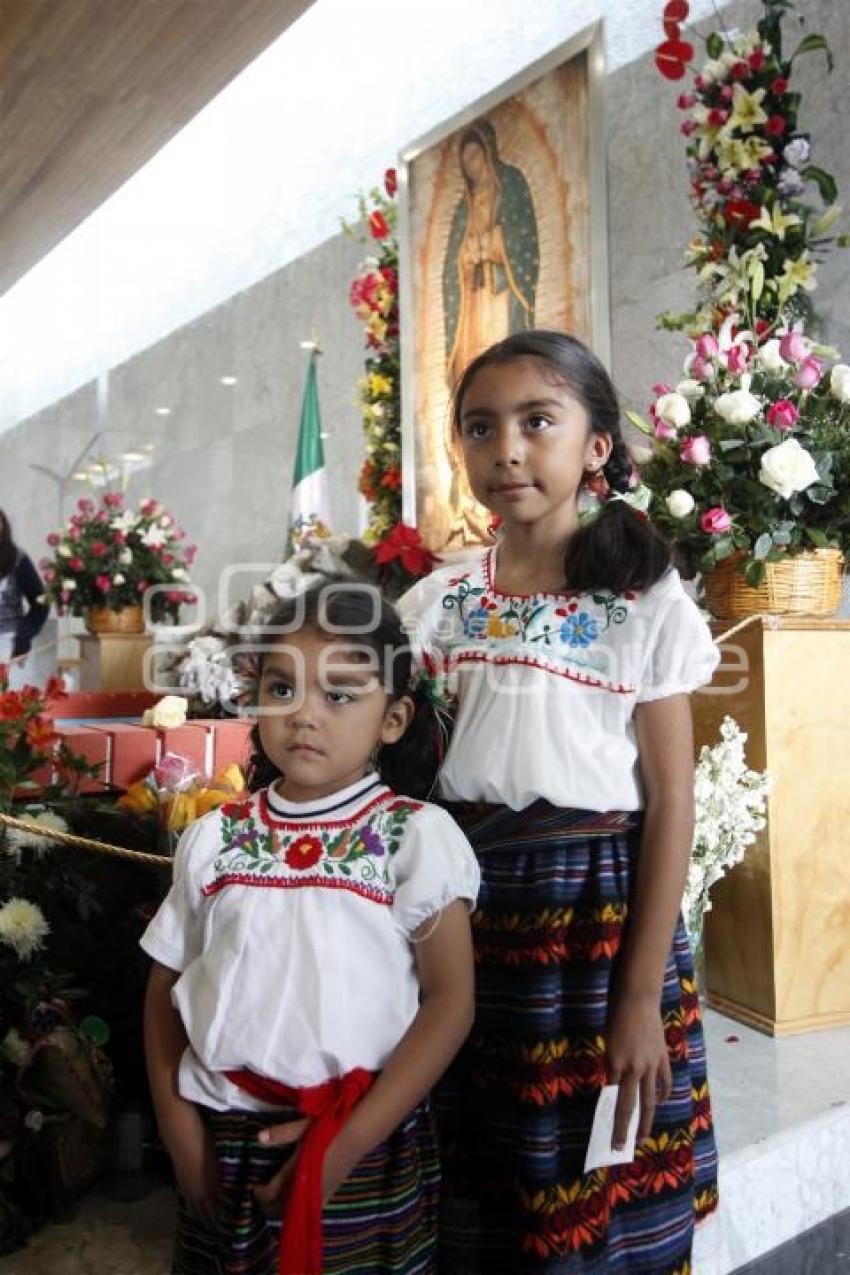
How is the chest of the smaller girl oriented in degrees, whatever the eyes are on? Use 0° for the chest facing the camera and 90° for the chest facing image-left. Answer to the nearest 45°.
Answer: approximately 45°

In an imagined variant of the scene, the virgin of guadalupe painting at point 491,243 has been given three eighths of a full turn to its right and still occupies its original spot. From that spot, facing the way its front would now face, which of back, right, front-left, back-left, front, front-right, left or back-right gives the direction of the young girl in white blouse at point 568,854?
back

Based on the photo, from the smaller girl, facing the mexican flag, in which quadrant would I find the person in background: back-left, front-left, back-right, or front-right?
front-left

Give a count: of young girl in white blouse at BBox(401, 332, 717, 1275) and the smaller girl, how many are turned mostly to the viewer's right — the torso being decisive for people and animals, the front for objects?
0

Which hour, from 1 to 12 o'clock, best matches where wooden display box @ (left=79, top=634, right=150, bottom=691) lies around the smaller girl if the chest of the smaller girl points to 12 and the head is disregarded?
The wooden display box is roughly at 4 o'clock from the smaller girl.

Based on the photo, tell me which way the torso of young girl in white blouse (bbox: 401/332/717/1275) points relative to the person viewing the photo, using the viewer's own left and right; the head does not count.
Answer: facing the viewer and to the left of the viewer

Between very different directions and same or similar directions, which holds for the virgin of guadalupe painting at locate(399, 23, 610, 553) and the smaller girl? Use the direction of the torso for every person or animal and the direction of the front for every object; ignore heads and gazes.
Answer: same or similar directions

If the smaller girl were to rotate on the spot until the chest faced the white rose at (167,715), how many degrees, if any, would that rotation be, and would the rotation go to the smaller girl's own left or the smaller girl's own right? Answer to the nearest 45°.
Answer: approximately 135° to the smaller girl's own right

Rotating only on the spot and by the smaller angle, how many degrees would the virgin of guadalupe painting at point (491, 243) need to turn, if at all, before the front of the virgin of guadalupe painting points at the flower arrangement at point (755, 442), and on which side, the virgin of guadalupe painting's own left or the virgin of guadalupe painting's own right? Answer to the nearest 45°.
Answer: approximately 45° to the virgin of guadalupe painting's own left

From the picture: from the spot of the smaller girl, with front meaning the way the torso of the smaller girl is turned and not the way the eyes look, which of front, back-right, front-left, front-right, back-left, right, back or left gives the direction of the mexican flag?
back-right

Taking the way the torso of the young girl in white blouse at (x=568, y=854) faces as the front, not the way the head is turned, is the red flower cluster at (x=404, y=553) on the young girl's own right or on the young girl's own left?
on the young girl's own right
